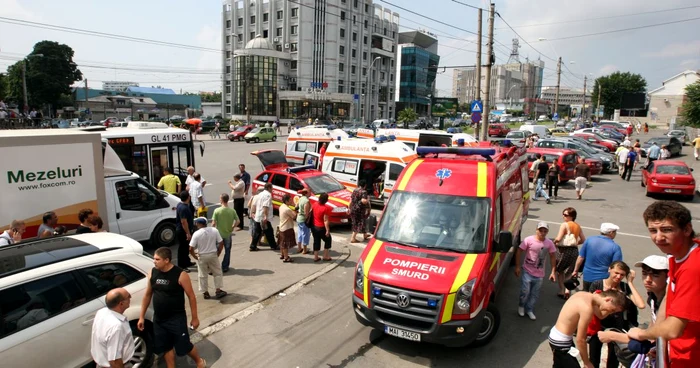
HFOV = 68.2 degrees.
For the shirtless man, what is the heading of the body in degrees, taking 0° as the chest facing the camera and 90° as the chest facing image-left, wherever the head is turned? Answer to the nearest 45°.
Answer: approximately 270°

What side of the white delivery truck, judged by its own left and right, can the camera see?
right

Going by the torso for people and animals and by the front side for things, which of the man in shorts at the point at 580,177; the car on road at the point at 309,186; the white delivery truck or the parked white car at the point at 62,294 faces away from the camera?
the man in shorts

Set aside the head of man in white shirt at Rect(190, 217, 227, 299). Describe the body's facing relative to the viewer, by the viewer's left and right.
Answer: facing away from the viewer

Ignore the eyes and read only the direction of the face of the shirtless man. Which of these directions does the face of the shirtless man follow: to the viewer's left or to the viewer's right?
to the viewer's right

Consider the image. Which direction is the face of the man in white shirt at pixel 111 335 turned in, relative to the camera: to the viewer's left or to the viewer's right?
to the viewer's right
